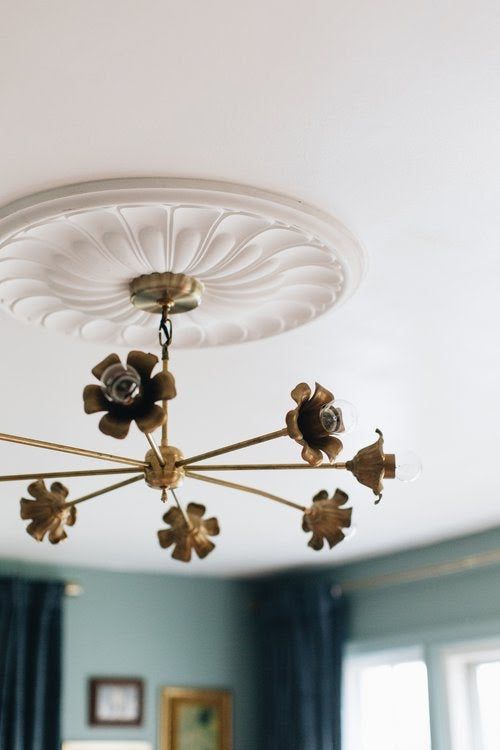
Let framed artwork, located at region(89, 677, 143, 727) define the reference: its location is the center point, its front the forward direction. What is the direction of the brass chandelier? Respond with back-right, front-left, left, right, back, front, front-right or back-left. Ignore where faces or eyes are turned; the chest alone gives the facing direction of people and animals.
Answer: front

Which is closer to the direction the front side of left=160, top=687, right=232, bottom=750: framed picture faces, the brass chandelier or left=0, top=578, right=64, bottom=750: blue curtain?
the brass chandelier

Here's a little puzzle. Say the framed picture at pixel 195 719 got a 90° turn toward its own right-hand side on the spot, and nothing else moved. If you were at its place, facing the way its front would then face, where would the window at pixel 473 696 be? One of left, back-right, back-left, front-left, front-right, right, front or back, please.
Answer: back-left

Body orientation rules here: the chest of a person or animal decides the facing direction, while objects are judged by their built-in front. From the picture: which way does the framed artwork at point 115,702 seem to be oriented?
toward the camera

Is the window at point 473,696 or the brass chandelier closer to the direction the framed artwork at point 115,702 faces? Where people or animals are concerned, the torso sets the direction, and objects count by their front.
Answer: the brass chandelier

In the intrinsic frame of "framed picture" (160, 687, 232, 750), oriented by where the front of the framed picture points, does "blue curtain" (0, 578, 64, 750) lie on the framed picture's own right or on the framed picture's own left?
on the framed picture's own right

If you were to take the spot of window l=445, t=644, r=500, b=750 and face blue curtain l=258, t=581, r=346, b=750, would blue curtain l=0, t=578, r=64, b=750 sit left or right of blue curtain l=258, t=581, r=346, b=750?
left

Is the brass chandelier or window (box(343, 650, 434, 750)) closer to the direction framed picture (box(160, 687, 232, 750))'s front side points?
the brass chandelier

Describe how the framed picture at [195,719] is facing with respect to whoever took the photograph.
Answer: facing the viewer

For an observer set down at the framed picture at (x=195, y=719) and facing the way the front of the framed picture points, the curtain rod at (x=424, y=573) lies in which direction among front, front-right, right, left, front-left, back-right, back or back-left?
front-left

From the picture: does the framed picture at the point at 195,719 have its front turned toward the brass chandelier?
yes
